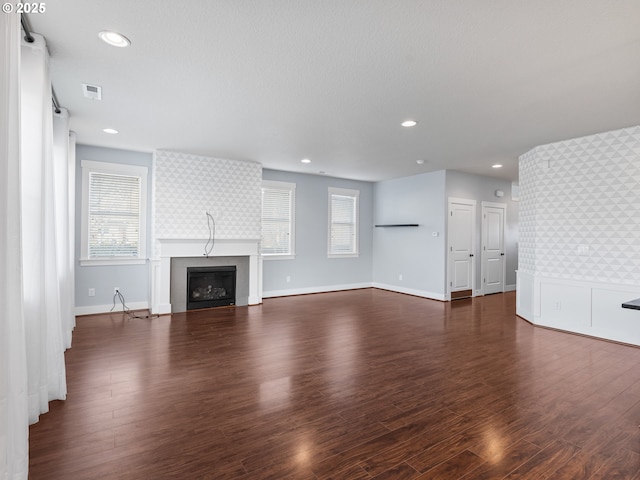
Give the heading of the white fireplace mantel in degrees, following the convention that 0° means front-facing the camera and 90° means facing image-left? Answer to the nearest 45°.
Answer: approximately 0°

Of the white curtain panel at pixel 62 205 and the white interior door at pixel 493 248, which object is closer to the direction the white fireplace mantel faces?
the white curtain panel

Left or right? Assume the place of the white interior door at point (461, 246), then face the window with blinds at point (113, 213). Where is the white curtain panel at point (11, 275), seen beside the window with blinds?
left

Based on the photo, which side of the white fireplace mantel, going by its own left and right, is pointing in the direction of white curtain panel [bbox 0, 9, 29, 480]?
front

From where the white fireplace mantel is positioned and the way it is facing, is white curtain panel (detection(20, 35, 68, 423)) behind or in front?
in front

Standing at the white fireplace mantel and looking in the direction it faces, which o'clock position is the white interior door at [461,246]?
The white interior door is roughly at 9 o'clock from the white fireplace mantel.

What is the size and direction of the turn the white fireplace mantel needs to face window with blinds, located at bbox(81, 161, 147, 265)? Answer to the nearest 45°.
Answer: approximately 90° to its right

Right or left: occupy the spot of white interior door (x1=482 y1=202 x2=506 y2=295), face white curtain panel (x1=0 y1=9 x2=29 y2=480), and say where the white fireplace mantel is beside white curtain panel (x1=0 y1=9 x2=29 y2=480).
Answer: right

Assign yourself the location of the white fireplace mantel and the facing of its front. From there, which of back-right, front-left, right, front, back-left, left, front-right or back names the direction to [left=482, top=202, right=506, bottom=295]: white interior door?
left

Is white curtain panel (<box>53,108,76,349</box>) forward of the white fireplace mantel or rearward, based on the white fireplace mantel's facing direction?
forward
